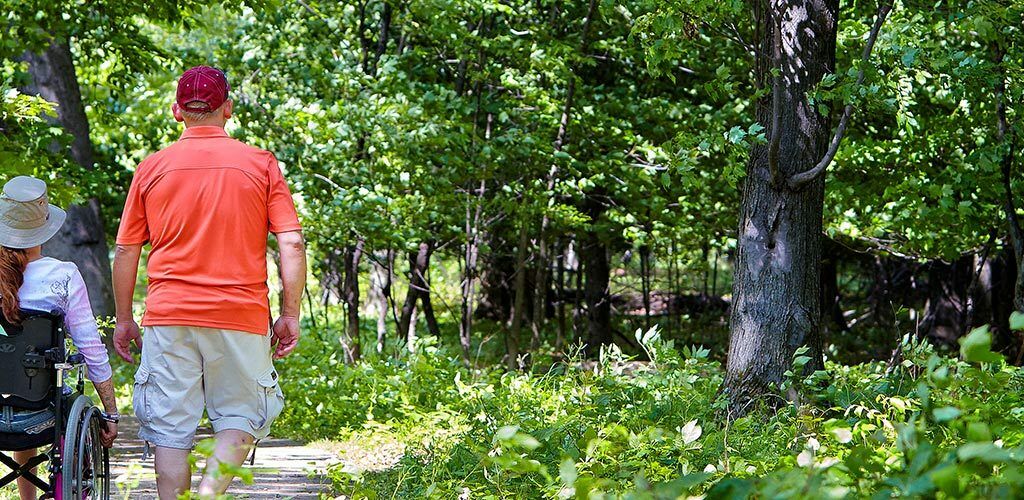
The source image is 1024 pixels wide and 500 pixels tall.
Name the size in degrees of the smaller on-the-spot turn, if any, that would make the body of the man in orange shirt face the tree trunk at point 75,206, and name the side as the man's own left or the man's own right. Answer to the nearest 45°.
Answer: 0° — they already face it

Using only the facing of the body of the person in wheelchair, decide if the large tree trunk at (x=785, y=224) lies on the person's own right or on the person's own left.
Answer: on the person's own right

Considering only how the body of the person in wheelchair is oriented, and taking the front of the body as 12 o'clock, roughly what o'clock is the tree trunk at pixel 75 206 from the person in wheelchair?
The tree trunk is roughly at 12 o'clock from the person in wheelchair.

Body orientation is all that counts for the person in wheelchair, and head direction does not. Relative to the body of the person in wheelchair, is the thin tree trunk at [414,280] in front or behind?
in front

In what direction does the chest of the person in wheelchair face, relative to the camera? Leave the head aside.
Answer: away from the camera

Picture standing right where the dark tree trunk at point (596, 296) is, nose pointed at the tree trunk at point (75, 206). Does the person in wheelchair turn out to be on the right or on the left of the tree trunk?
left

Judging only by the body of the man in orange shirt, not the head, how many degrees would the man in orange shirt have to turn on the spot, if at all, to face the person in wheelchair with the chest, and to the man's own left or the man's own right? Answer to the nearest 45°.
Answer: approximately 90° to the man's own left

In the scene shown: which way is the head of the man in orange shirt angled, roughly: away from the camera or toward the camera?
away from the camera

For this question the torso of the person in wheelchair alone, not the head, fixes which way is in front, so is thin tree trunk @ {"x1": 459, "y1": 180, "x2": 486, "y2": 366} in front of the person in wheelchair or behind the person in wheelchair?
in front

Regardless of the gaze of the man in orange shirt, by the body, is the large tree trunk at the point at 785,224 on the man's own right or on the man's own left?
on the man's own right

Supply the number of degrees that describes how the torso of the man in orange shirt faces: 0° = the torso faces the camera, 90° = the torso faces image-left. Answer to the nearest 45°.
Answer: approximately 180°

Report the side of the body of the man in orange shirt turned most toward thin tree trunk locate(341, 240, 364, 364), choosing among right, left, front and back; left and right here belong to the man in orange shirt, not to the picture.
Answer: front

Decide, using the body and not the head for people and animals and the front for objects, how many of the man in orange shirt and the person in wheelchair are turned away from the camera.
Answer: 2
